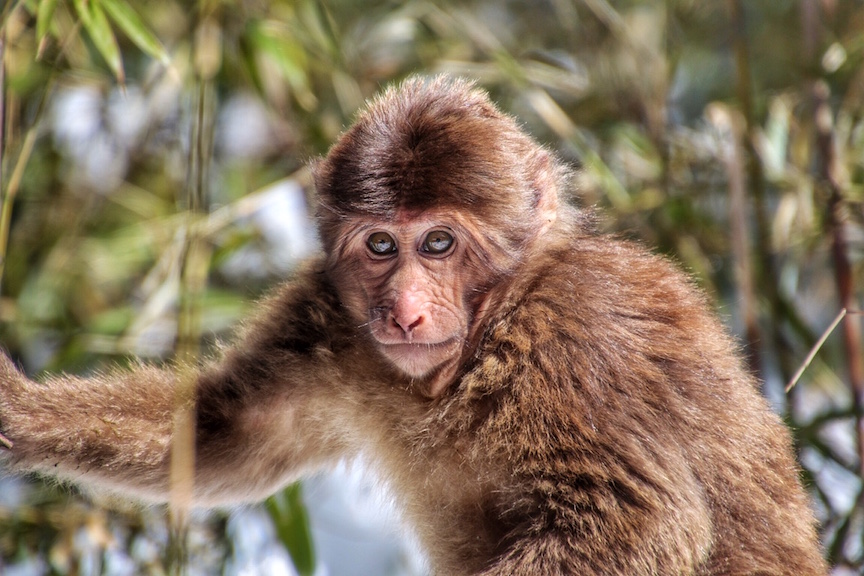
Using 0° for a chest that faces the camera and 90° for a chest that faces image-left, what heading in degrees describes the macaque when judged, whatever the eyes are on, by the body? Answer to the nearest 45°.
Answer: approximately 45°
